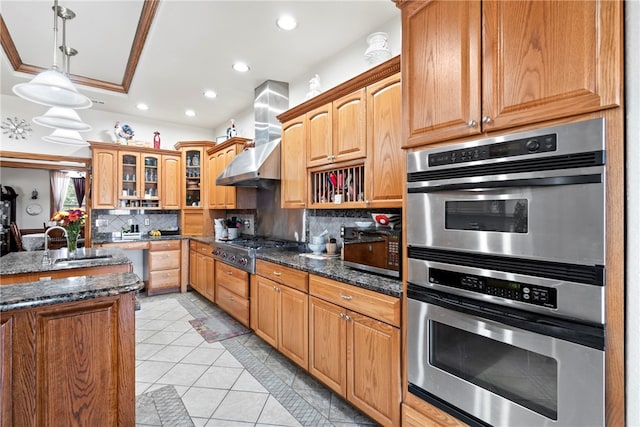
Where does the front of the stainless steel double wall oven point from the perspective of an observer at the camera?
facing the viewer and to the left of the viewer

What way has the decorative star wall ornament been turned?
toward the camera

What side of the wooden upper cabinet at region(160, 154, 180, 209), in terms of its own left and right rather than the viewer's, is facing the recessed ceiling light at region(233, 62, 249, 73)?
front

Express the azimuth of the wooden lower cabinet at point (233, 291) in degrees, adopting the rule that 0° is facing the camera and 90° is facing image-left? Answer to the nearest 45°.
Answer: approximately 45°

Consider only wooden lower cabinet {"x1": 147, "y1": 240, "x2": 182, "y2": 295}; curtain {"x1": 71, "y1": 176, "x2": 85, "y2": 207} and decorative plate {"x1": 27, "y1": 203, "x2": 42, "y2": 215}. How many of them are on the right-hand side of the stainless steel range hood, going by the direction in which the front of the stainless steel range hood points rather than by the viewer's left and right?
3

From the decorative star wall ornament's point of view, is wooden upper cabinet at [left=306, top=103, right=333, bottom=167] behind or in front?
in front

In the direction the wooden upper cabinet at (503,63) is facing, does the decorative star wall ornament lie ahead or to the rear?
ahead

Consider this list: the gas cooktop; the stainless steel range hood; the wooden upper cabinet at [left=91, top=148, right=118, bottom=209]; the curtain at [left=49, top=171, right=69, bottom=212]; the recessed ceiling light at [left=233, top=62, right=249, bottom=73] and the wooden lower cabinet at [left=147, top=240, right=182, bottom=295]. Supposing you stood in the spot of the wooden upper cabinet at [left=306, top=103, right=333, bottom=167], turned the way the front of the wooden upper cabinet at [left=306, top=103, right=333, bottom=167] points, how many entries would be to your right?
6

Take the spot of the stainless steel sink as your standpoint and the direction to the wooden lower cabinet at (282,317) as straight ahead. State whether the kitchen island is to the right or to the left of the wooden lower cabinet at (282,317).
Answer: right

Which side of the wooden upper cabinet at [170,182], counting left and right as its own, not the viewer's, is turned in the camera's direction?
front
